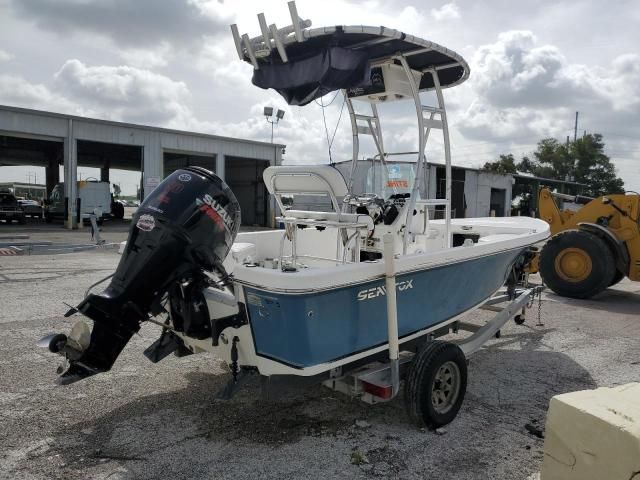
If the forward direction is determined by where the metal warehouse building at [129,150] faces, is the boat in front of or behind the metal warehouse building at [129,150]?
in front

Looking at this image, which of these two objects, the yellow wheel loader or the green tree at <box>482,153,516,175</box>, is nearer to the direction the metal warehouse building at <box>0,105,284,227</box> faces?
the yellow wheel loader

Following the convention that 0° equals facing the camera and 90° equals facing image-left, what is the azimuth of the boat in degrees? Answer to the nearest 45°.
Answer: approximately 225°

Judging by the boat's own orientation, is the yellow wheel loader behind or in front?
in front

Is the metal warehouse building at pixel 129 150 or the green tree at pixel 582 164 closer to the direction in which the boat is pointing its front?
the green tree

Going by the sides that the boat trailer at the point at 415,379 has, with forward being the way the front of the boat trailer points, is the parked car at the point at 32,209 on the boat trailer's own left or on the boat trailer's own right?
on the boat trailer's own left

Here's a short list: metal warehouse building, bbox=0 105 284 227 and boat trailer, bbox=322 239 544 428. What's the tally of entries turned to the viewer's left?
0

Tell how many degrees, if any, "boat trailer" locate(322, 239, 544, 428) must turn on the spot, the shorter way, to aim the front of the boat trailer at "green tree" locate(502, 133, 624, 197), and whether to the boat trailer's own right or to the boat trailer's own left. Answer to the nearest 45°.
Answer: approximately 45° to the boat trailer's own left

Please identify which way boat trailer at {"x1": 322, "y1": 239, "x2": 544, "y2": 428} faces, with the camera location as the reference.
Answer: facing away from the viewer and to the right of the viewer

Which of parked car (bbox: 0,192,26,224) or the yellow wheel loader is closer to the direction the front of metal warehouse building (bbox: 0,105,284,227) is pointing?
the yellow wheel loader

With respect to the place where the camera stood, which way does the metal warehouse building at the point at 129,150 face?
facing the viewer and to the right of the viewer

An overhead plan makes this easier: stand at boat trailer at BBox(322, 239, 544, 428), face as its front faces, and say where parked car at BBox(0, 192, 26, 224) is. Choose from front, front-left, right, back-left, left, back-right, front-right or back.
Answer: left

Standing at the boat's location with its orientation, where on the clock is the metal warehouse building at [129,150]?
The metal warehouse building is roughly at 10 o'clock from the boat.

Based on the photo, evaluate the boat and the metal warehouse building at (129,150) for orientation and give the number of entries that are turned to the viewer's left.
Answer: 0
